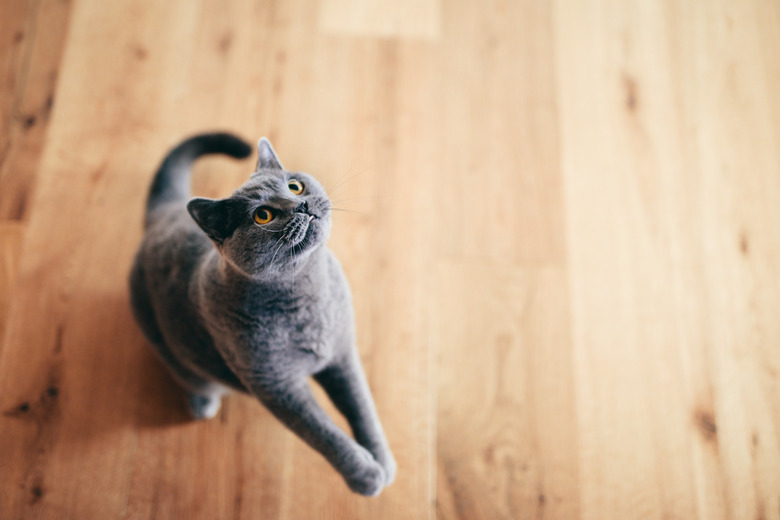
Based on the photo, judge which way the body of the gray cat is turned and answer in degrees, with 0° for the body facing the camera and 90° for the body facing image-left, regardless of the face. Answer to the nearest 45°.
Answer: approximately 315°
